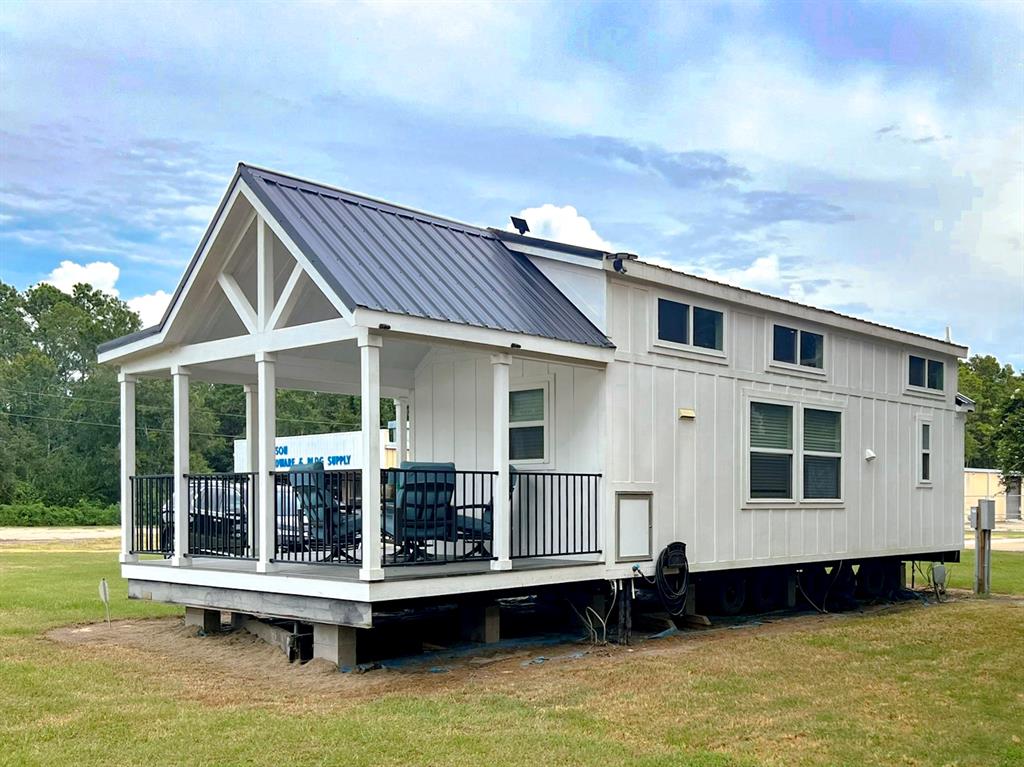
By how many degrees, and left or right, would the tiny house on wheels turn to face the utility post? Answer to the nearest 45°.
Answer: approximately 180°

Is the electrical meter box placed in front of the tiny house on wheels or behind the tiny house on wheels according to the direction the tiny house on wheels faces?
behind

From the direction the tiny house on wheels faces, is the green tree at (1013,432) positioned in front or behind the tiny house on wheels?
behind

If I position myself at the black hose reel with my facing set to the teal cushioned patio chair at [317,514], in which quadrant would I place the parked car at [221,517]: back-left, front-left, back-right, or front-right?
front-right

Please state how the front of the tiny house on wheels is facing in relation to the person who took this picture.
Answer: facing the viewer and to the left of the viewer
